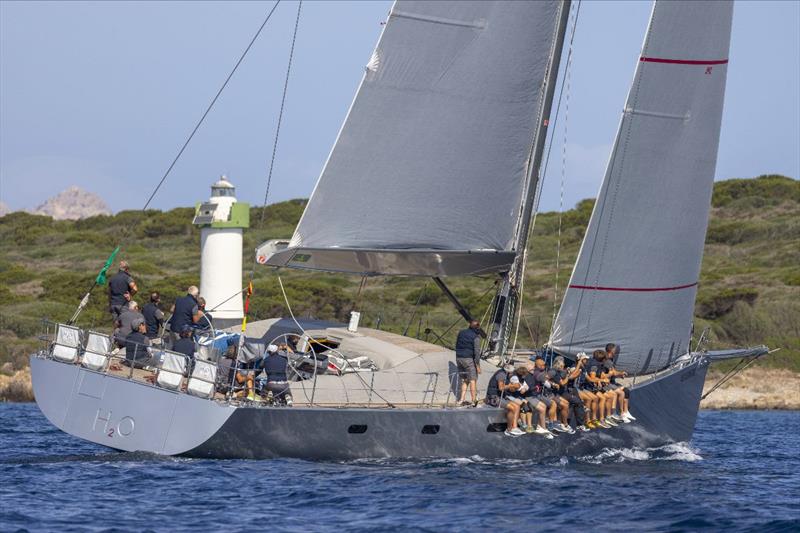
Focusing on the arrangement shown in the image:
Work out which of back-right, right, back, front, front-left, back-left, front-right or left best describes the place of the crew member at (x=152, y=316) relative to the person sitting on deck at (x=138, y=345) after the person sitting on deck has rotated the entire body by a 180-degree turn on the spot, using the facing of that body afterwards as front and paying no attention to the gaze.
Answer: back-right

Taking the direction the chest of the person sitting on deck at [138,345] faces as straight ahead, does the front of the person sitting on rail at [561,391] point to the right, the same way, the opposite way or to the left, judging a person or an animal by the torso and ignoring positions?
to the right

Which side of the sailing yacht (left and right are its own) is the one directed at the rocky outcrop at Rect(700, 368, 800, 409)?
front

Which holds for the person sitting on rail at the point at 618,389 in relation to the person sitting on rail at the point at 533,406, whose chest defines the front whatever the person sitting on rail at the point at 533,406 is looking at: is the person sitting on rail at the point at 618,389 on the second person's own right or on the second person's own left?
on the second person's own left

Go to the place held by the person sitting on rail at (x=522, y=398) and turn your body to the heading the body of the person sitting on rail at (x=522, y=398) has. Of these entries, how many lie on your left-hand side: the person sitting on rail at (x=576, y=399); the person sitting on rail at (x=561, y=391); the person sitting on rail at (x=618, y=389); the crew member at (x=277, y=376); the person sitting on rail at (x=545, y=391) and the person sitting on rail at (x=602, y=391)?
5

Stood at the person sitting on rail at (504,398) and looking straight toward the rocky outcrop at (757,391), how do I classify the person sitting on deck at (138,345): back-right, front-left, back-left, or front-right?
back-left

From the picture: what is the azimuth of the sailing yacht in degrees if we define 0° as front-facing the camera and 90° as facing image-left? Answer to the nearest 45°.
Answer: approximately 225°

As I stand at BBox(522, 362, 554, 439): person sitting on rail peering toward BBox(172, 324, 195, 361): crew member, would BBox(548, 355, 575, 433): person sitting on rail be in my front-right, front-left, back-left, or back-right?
back-right

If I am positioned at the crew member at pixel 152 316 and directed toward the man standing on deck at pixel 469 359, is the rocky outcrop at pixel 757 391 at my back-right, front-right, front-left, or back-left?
front-left

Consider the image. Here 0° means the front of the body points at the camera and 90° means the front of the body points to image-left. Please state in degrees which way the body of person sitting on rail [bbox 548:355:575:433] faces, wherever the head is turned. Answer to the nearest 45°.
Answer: approximately 315°

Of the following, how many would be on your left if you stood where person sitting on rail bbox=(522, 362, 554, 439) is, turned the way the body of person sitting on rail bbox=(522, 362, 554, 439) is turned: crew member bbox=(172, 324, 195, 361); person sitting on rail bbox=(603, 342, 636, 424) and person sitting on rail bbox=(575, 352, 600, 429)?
2

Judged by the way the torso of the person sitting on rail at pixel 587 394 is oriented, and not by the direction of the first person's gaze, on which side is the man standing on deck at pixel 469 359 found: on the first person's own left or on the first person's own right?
on the first person's own right

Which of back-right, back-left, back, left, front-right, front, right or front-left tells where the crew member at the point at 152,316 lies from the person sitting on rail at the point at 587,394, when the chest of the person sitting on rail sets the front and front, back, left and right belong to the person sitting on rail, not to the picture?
back-right

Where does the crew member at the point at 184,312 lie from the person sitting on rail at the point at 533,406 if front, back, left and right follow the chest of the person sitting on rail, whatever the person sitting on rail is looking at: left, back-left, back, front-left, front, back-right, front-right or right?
back-right

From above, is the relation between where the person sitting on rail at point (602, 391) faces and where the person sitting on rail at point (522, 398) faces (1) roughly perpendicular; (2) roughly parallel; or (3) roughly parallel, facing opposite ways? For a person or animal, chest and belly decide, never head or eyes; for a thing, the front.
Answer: roughly parallel

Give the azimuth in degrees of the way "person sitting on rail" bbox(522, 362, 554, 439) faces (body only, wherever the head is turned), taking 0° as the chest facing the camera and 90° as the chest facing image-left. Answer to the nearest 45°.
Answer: approximately 315°

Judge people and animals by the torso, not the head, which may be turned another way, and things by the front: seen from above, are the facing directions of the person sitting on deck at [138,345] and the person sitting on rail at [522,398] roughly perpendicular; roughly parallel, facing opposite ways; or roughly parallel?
roughly perpendicular

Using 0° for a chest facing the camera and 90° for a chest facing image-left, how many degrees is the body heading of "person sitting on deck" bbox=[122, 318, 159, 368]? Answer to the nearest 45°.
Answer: approximately 225°

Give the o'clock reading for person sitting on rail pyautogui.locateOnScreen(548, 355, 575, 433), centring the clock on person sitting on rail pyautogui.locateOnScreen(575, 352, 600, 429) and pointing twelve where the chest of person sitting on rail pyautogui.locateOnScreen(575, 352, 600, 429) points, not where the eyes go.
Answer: person sitting on rail pyautogui.locateOnScreen(548, 355, 575, 433) is roughly at 3 o'clock from person sitting on rail pyautogui.locateOnScreen(575, 352, 600, 429).

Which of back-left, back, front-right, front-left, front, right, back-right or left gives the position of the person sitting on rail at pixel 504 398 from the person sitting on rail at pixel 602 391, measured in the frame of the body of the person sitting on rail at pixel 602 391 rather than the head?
right
